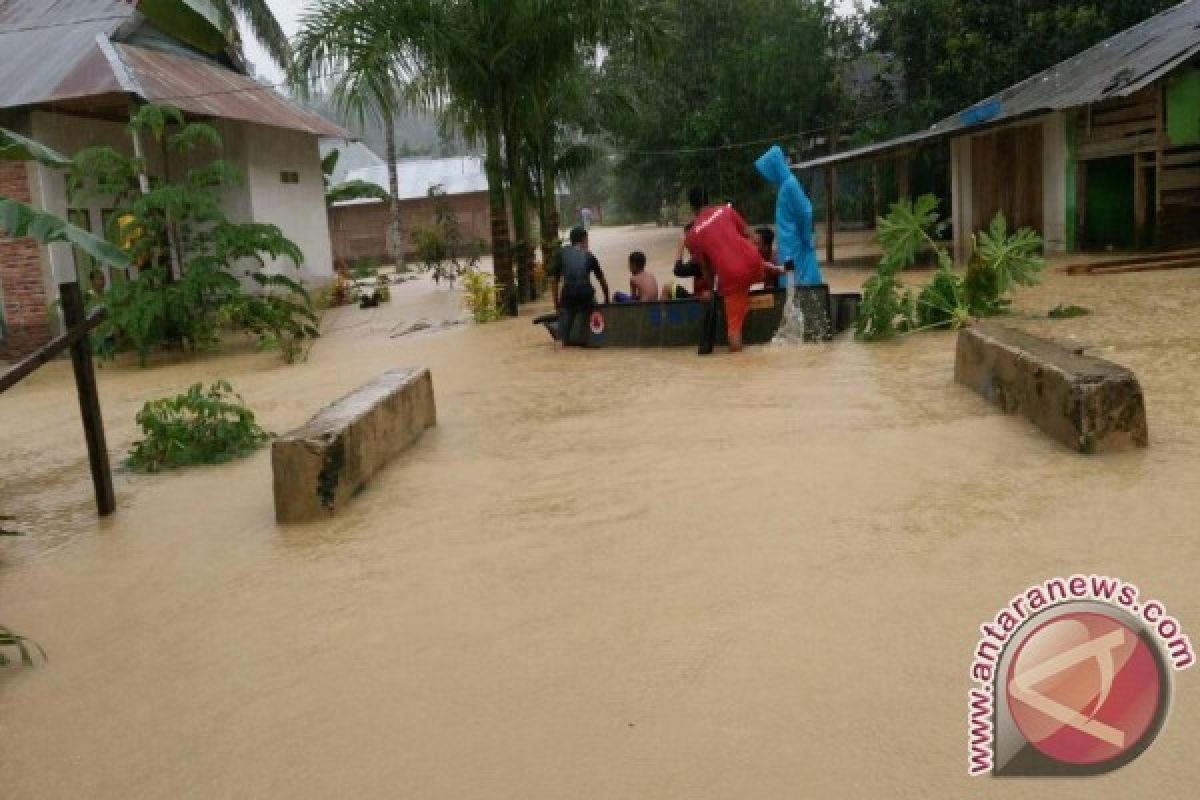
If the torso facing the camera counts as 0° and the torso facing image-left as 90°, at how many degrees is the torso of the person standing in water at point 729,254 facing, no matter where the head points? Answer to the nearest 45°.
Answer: approximately 135°

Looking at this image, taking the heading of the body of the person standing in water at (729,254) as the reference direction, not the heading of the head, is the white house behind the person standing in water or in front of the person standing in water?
in front

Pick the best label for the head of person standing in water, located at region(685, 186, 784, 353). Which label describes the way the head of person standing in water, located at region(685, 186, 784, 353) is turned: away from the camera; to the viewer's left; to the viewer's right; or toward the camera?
away from the camera

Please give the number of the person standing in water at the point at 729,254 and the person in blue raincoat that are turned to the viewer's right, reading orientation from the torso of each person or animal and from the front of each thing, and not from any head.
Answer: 0

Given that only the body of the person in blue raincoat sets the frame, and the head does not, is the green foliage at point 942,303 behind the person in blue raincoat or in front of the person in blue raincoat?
behind

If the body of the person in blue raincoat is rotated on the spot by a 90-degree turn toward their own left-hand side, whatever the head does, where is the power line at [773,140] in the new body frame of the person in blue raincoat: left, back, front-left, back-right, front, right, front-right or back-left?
back

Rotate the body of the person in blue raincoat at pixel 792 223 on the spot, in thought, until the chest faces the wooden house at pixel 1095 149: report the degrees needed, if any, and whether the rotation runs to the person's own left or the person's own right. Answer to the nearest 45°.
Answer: approximately 135° to the person's own right

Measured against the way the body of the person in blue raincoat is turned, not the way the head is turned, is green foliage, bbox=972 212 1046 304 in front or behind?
behind

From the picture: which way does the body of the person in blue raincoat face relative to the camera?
to the viewer's left
